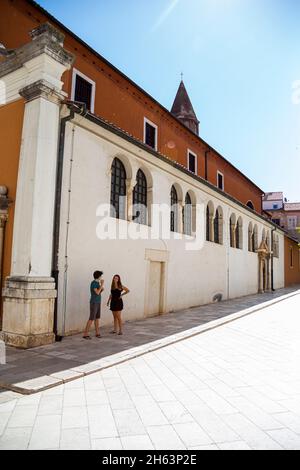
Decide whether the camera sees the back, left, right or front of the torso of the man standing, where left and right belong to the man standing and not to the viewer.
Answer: right
